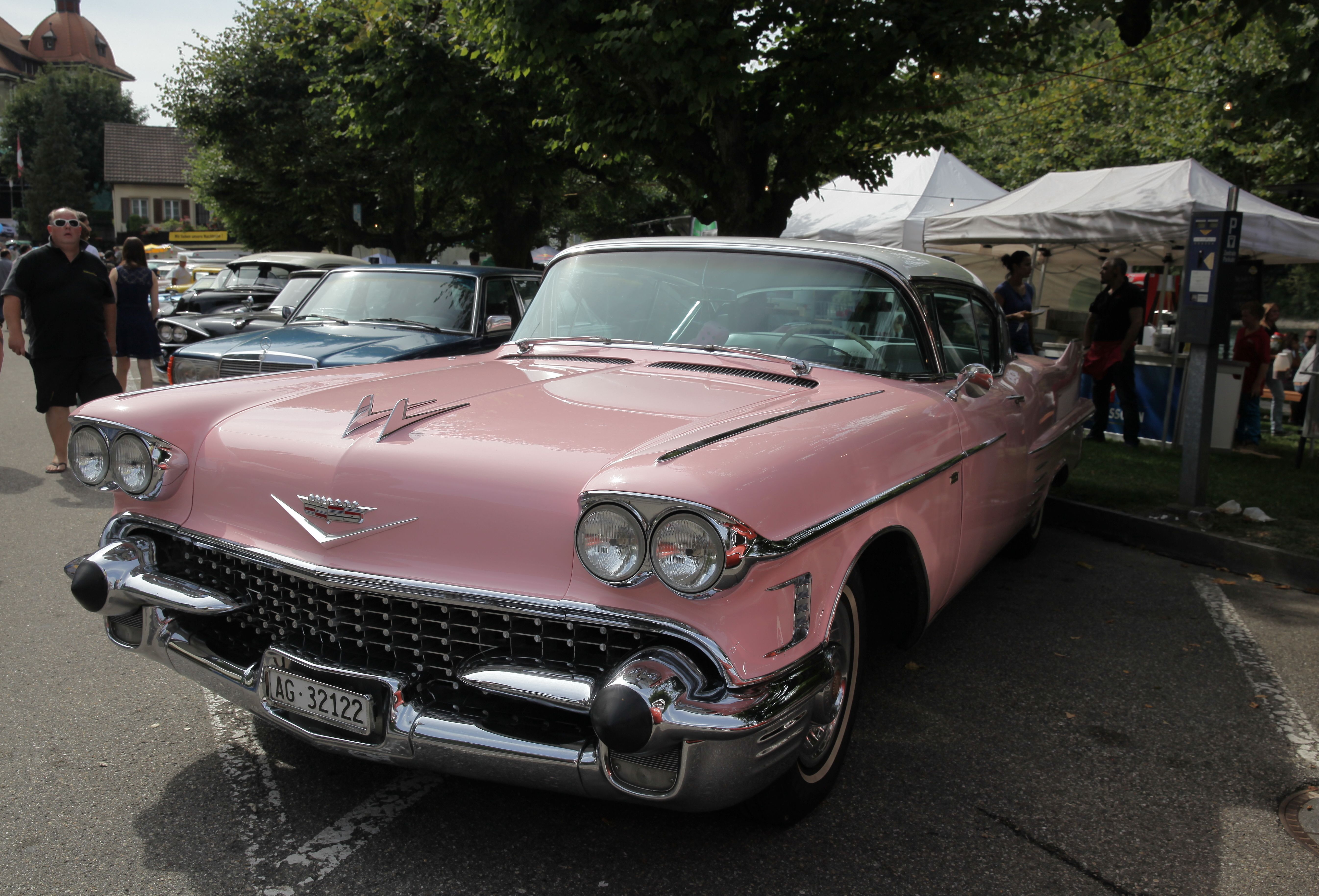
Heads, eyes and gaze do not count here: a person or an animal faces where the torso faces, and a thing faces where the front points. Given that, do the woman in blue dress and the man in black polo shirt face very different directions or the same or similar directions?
very different directions

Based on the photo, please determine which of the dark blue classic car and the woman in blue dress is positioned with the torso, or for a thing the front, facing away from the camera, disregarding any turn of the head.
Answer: the woman in blue dress

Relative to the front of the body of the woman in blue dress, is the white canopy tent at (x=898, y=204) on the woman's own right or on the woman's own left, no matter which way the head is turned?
on the woman's own right

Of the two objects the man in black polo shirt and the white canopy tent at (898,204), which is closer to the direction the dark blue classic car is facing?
the man in black polo shirt

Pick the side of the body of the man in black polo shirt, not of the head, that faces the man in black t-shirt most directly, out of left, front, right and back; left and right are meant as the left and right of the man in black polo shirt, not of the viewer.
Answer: left

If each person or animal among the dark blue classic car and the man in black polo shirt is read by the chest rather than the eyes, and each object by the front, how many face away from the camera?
0

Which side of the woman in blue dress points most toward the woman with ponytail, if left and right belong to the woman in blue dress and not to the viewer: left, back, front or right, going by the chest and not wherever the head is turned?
right

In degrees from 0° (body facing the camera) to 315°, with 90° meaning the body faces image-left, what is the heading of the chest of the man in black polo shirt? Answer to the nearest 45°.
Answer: approximately 0°

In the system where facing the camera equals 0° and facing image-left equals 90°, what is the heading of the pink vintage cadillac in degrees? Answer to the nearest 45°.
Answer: approximately 45°

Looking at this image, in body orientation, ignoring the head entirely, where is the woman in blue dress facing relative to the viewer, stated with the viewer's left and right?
facing away from the viewer

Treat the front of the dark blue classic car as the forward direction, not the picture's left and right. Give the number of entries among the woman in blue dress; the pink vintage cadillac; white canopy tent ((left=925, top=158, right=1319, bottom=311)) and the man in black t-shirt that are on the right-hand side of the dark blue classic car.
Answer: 1

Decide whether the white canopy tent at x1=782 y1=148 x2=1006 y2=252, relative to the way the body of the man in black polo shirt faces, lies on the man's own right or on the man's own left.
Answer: on the man's own left

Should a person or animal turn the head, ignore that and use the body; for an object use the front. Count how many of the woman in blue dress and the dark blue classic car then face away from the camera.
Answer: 1

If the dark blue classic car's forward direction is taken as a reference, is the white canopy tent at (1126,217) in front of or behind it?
behind

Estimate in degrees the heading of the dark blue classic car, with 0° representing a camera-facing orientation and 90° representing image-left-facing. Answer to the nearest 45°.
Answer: approximately 45°
